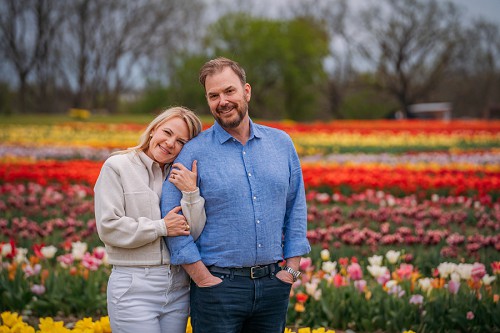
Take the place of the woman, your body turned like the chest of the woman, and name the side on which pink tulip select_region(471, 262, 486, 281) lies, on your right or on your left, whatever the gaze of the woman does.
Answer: on your left

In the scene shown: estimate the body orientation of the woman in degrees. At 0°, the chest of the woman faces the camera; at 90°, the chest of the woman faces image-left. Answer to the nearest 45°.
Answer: approximately 315°

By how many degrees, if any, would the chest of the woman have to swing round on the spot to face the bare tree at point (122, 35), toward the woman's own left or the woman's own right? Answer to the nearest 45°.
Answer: approximately 135° to the woman's own left

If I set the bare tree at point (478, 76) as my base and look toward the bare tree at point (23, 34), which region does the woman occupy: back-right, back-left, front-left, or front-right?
front-left

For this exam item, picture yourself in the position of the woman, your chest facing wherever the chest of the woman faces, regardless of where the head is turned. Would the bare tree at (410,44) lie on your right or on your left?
on your left

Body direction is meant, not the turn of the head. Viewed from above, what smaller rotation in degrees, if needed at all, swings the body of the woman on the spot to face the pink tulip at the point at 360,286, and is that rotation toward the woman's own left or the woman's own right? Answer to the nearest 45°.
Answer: approximately 90° to the woman's own left

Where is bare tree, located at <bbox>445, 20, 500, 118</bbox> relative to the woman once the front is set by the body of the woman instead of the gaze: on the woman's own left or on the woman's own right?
on the woman's own left

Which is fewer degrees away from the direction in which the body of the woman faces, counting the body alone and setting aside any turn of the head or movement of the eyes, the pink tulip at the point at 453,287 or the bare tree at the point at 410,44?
the pink tulip

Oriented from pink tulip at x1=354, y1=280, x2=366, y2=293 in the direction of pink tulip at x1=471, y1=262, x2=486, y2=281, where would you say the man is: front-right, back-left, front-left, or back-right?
back-right
